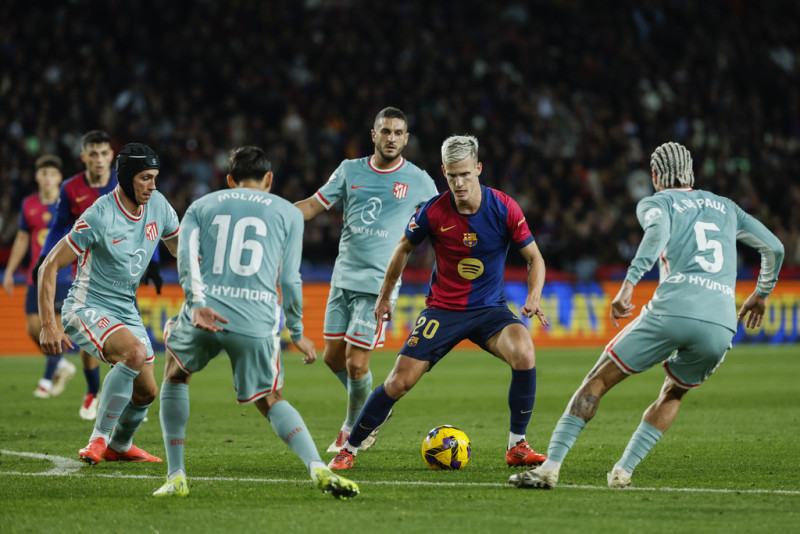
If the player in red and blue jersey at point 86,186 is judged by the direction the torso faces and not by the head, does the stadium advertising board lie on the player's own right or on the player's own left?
on the player's own left

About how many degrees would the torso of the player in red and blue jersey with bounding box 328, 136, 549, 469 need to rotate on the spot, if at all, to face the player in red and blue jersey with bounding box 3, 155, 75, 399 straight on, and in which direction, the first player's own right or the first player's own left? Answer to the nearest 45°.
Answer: approximately 135° to the first player's own right

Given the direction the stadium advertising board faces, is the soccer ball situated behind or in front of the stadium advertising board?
in front

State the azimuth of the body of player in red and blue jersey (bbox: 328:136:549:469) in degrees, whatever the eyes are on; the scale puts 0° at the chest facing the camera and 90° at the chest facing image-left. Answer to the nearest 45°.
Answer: approximately 0°

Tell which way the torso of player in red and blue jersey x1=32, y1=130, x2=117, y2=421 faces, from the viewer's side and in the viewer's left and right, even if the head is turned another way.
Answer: facing the viewer and to the right of the viewer

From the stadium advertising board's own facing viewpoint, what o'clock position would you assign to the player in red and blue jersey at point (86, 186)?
The player in red and blue jersey is roughly at 1 o'clock from the stadium advertising board.
